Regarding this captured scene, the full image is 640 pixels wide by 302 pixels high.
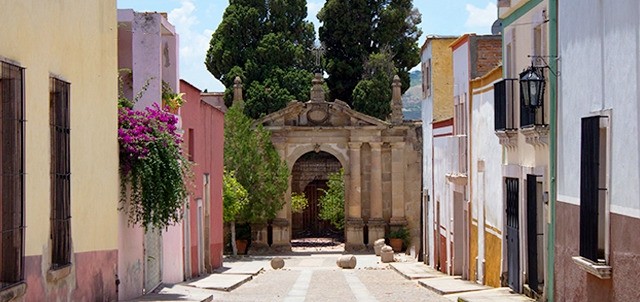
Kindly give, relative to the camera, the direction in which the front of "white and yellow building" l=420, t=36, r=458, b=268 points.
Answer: facing to the left of the viewer

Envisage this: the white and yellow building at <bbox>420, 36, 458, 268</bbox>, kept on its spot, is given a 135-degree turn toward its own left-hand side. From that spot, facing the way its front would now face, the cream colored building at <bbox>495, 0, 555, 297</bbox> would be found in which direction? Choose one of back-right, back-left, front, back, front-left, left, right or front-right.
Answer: front-right

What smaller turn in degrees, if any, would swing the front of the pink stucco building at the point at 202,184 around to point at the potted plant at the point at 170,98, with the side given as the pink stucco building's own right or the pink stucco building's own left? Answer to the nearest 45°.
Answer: approximately 90° to the pink stucco building's own right

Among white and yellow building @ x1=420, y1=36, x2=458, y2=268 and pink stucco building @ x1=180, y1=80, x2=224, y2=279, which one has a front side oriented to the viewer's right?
the pink stucco building

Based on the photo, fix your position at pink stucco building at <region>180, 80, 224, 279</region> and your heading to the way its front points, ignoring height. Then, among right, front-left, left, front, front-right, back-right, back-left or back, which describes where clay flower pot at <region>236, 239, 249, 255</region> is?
left

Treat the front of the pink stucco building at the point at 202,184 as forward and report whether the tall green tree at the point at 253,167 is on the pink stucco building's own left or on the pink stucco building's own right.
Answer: on the pink stucco building's own left

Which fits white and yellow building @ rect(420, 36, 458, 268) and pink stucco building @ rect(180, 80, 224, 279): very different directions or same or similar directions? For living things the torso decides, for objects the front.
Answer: very different directions

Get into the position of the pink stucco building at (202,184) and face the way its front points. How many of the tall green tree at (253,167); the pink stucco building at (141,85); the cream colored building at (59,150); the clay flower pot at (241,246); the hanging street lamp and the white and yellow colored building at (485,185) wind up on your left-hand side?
2

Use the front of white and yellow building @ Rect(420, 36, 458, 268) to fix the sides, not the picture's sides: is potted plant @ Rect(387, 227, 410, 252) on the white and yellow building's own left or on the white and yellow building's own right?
on the white and yellow building's own right

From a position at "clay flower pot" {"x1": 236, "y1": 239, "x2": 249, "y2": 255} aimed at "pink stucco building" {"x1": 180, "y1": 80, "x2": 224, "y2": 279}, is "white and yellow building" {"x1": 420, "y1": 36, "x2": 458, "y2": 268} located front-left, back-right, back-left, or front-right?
front-left

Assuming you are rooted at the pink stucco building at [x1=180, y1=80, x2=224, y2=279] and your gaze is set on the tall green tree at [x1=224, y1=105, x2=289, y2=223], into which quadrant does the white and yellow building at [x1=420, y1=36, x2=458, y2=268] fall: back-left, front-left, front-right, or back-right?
front-right

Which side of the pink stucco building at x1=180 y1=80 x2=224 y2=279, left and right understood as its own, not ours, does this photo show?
right

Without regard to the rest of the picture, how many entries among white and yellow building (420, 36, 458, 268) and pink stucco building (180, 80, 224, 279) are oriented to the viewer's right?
1

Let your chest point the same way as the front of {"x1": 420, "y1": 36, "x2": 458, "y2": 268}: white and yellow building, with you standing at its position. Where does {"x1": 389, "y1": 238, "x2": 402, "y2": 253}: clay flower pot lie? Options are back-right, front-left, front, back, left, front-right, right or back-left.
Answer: right
